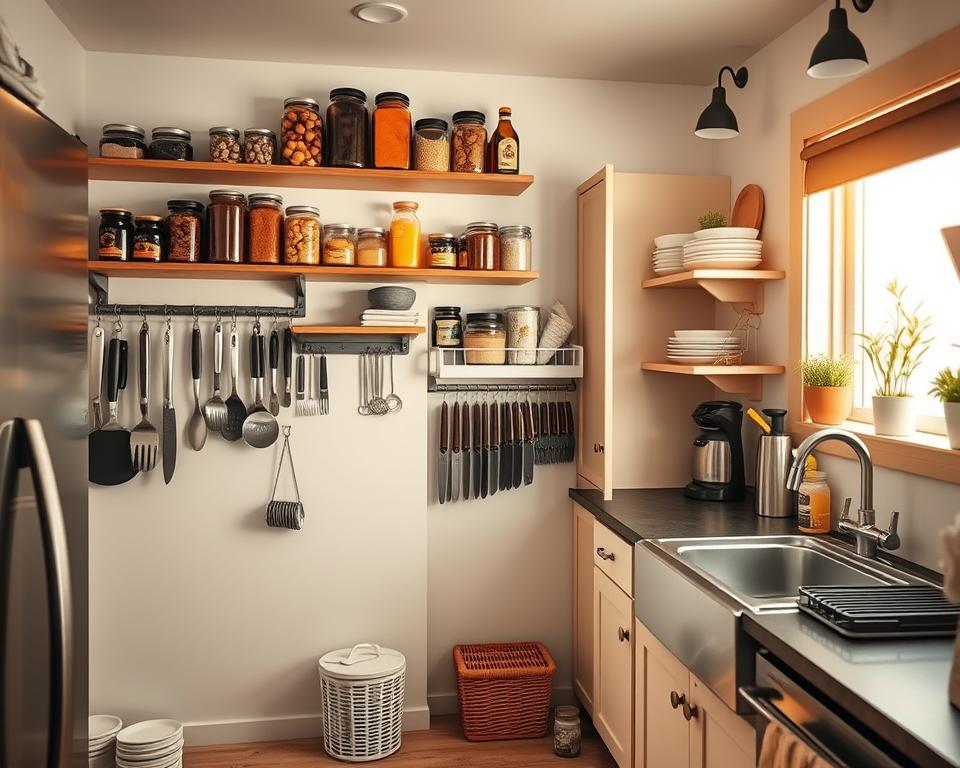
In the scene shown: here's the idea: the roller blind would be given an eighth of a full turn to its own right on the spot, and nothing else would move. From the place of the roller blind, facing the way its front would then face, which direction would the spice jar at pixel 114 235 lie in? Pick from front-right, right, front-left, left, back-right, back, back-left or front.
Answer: front

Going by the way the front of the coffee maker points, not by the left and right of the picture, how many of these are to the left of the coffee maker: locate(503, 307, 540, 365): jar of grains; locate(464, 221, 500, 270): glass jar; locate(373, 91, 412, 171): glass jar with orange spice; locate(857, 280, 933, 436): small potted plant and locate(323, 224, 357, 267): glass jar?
1

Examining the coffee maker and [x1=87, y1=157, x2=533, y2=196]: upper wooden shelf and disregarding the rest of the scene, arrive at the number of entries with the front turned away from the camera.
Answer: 0

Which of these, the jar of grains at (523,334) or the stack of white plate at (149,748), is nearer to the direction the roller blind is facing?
the stack of white plate

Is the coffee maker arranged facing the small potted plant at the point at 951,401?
no

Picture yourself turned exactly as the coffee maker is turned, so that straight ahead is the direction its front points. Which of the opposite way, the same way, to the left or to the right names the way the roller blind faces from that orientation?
the same way

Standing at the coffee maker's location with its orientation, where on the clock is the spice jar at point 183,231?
The spice jar is roughly at 1 o'clock from the coffee maker.

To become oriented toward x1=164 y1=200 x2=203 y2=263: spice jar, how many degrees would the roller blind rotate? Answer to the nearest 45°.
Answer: approximately 45° to its right

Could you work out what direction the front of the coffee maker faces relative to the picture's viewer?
facing the viewer and to the left of the viewer

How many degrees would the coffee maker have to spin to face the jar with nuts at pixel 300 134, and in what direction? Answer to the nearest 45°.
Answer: approximately 45° to its right

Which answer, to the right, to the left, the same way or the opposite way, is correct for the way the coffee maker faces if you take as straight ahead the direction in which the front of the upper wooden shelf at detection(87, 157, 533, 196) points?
to the right

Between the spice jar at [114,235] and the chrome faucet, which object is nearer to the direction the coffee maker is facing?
the spice jar

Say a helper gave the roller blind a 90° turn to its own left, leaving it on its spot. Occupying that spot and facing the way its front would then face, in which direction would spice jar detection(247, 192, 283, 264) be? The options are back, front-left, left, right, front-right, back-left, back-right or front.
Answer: back-right

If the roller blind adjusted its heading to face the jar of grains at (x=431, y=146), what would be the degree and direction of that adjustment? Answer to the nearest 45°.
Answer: approximately 45° to its right

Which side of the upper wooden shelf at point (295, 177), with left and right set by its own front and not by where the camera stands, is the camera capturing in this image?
front

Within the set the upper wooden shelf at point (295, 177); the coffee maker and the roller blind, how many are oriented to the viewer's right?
0
